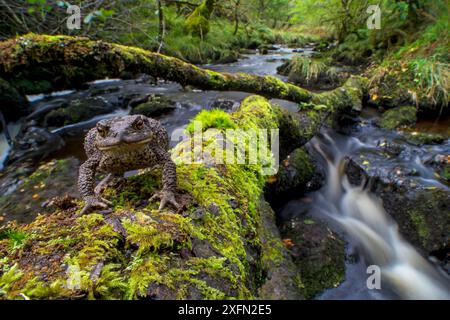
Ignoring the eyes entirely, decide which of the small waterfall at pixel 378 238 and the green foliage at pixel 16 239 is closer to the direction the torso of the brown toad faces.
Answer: the green foliage

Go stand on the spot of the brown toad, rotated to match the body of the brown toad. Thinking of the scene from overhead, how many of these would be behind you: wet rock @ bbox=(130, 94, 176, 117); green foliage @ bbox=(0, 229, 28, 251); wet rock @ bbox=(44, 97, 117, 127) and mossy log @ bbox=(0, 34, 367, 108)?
3

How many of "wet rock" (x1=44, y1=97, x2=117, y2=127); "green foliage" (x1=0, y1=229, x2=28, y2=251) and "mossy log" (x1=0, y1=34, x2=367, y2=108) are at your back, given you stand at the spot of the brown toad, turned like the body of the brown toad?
2

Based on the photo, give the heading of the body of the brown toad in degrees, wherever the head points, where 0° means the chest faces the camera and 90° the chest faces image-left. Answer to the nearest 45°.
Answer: approximately 0°

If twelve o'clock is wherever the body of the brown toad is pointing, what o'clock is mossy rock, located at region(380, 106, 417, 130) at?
The mossy rock is roughly at 8 o'clock from the brown toad.

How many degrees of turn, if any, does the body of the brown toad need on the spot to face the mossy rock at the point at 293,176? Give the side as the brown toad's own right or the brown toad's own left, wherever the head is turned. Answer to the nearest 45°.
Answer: approximately 135° to the brown toad's own left

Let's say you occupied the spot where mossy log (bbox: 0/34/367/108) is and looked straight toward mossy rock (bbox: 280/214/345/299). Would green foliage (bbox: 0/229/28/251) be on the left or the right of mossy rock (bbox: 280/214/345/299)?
right

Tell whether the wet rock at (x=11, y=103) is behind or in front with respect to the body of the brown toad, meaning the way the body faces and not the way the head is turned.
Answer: behind
